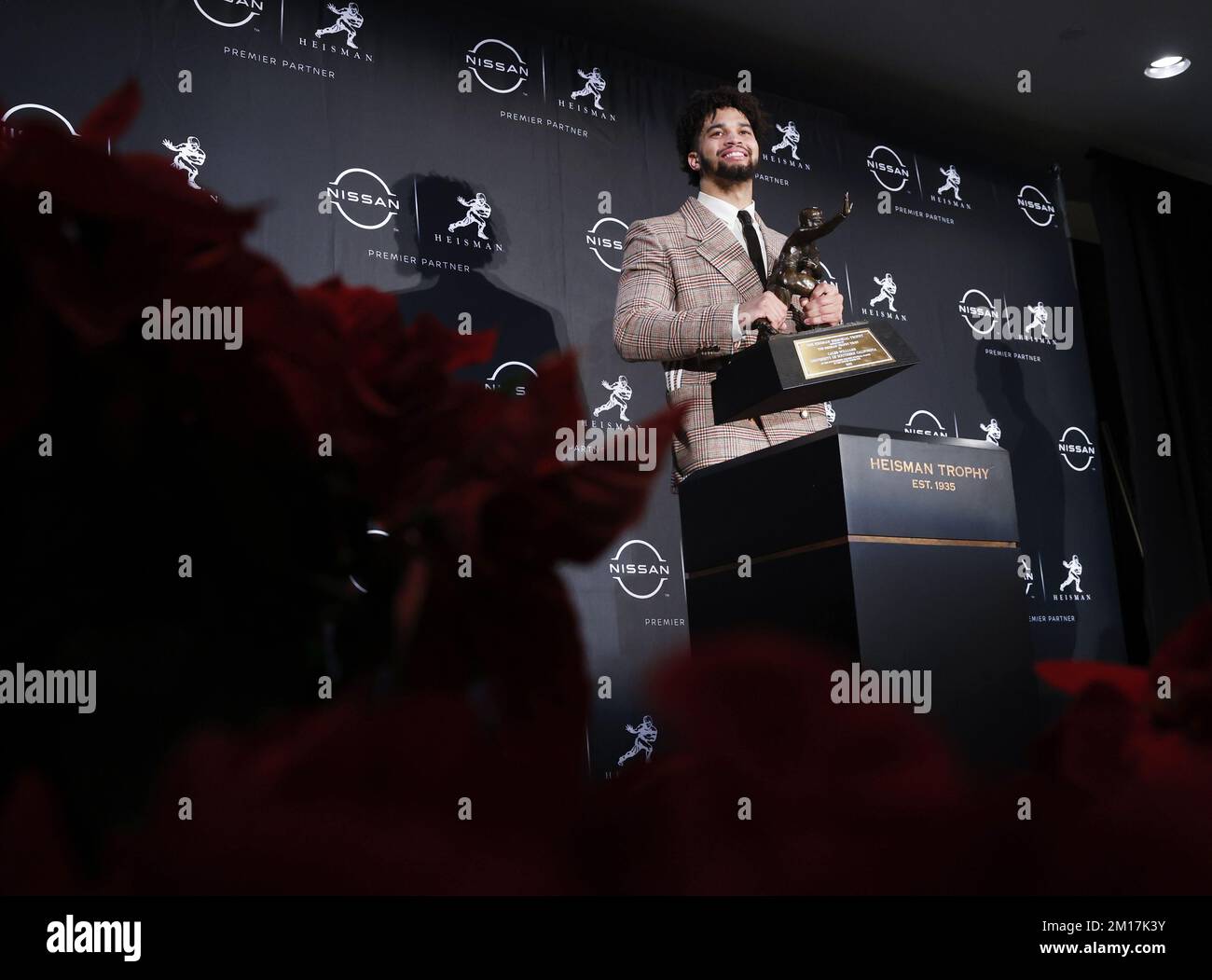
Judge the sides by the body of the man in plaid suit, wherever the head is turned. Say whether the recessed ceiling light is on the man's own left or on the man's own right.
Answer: on the man's own left

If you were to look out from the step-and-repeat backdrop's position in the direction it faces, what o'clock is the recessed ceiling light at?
The recessed ceiling light is roughly at 10 o'clock from the step-and-repeat backdrop.

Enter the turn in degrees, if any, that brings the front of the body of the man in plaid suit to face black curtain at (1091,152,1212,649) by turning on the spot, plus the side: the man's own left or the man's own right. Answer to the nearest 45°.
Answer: approximately 90° to the man's own left

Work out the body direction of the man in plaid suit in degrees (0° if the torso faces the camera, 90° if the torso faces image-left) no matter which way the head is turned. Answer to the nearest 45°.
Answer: approximately 315°

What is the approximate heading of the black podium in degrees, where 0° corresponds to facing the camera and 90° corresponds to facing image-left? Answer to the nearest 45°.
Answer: approximately 315°

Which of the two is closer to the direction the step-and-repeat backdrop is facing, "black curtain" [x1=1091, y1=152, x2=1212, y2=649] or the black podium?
the black podium
